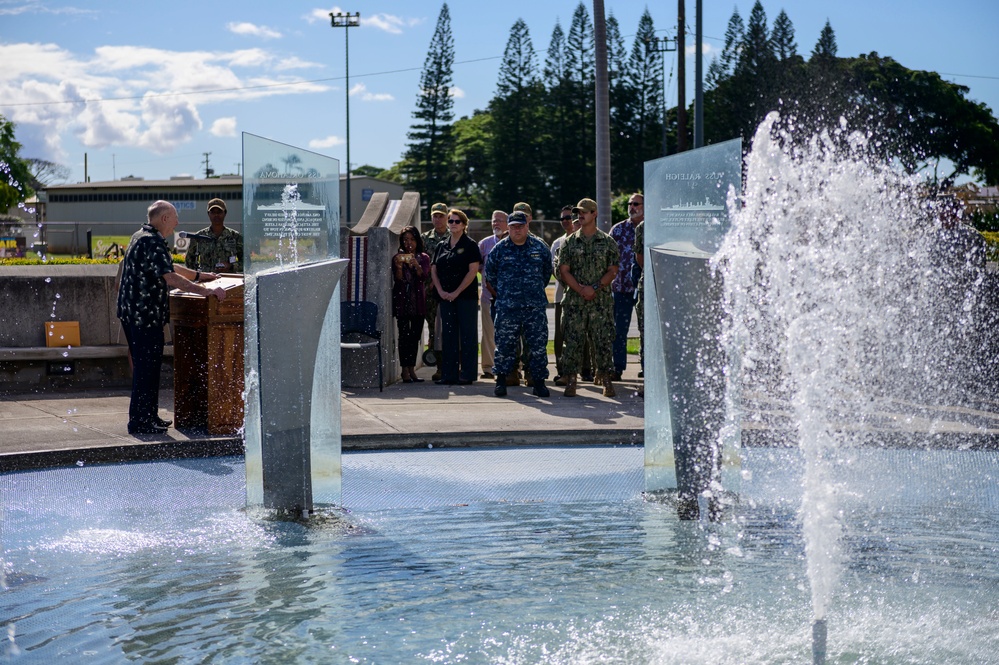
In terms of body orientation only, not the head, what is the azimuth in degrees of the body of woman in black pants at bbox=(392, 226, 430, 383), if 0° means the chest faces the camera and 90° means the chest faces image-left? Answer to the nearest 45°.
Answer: approximately 0°

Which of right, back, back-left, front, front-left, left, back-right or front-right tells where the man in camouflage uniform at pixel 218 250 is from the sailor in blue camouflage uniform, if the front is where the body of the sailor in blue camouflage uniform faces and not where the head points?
right

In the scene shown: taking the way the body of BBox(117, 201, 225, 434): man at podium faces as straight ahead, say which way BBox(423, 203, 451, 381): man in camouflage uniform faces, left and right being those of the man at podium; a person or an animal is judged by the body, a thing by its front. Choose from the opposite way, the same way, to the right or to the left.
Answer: to the right

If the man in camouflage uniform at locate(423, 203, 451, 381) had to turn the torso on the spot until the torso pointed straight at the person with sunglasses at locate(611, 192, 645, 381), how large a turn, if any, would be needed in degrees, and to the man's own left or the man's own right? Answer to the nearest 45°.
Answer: approximately 90° to the man's own left

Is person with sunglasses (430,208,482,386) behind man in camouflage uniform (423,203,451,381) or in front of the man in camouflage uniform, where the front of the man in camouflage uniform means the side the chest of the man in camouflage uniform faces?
in front

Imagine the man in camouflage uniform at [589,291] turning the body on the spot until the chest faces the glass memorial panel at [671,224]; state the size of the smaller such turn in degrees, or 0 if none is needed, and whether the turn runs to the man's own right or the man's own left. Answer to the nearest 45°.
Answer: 0° — they already face it

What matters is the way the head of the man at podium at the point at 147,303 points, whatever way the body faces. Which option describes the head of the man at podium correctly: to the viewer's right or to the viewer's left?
to the viewer's right

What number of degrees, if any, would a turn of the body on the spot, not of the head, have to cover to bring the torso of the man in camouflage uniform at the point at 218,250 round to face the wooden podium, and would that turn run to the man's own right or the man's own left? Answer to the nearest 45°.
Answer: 0° — they already face it

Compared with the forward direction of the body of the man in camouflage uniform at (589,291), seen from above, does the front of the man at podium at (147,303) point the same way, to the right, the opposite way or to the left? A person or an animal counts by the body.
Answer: to the left
